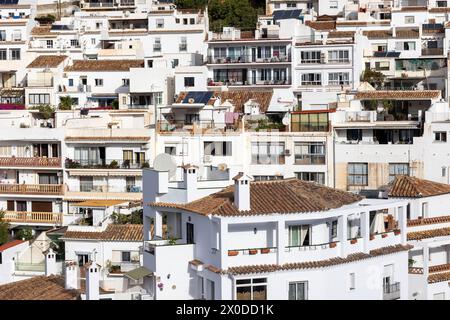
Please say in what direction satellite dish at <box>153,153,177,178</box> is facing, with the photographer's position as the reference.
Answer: facing the viewer and to the left of the viewer

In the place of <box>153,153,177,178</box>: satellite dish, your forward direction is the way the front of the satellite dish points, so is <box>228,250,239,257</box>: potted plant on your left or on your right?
on your left
